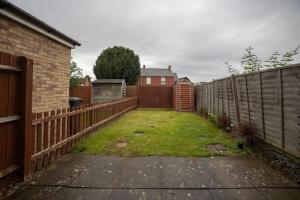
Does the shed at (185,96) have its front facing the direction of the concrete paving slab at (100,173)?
yes

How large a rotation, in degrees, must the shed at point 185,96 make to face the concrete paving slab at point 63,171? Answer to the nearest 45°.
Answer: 0° — it already faces it

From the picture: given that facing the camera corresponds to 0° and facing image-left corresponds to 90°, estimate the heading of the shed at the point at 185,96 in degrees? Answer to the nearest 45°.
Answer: approximately 0°

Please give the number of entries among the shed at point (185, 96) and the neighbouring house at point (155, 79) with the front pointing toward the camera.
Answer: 2

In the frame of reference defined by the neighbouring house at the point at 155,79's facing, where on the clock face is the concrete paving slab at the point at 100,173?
The concrete paving slab is roughly at 12 o'clock from the neighbouring house.

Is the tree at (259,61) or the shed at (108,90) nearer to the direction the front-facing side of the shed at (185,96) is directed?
the tree

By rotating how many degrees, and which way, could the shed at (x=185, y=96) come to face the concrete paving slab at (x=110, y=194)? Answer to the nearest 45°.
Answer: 0° — it already faces it

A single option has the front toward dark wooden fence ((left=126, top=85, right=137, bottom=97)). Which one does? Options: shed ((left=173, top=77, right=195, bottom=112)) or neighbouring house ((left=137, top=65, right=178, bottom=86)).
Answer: the neighbouring house

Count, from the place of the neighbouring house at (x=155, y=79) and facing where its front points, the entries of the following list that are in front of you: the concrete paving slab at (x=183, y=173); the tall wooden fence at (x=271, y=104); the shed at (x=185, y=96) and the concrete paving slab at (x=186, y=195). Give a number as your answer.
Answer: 4
